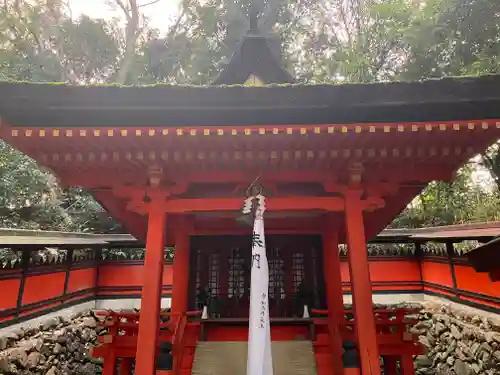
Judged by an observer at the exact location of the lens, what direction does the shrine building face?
facing the viewer

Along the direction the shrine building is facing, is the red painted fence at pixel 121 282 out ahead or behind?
behind
